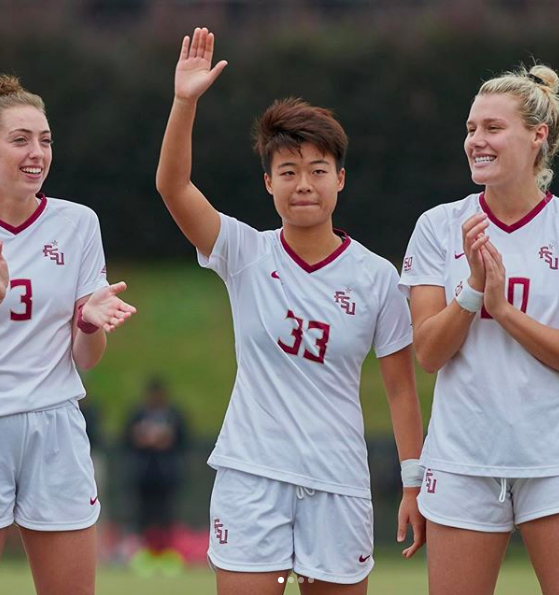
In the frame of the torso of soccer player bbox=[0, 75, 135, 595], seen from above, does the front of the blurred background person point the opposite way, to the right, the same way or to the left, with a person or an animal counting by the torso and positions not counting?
the same way

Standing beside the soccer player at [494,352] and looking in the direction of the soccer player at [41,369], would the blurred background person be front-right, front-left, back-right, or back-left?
front-right

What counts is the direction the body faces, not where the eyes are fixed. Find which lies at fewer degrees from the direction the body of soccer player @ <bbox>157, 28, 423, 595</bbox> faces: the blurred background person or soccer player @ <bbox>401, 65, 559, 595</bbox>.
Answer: the soccer player

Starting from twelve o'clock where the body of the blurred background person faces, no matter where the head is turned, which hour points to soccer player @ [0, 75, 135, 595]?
The soccer player is roughly at 12 o'clock from the blurred background person.

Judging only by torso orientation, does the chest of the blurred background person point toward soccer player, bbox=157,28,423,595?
yes

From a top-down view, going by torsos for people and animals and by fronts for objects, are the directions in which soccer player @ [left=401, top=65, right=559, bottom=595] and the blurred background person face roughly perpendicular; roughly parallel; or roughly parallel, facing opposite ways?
roughly parallel

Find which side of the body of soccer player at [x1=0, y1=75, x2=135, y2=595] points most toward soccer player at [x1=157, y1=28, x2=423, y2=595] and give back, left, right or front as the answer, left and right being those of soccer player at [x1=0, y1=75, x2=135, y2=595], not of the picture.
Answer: left

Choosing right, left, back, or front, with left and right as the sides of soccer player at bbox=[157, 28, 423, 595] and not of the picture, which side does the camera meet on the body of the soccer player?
front

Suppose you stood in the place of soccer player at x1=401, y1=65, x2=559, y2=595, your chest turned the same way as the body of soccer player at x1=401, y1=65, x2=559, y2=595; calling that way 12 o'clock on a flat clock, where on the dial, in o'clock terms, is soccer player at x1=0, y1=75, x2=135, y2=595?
soccer player at x1=0, y1=75, x2=135, y2=595 is roughly at 3 o'clock from soccer player at x1=401, y1=65, x2=559, y2=595.

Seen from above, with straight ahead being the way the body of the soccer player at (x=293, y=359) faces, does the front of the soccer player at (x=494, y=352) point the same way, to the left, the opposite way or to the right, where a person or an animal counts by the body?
the same way

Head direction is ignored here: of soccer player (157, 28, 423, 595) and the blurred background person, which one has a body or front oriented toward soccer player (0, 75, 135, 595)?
the blurred background person

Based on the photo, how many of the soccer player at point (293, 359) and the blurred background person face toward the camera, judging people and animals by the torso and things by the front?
2

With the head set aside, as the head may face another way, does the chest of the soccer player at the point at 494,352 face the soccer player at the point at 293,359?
no

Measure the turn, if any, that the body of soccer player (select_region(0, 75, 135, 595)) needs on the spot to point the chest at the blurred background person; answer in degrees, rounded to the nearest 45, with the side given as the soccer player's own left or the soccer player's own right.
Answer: approximately 180°

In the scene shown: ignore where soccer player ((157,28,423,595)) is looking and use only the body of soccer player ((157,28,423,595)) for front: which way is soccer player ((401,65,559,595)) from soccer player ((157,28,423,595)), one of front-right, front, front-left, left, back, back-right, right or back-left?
left

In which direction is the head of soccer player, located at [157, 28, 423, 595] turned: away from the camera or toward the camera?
toward the camera

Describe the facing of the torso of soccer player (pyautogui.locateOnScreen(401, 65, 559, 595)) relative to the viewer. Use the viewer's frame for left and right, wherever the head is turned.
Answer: facing the viewer
